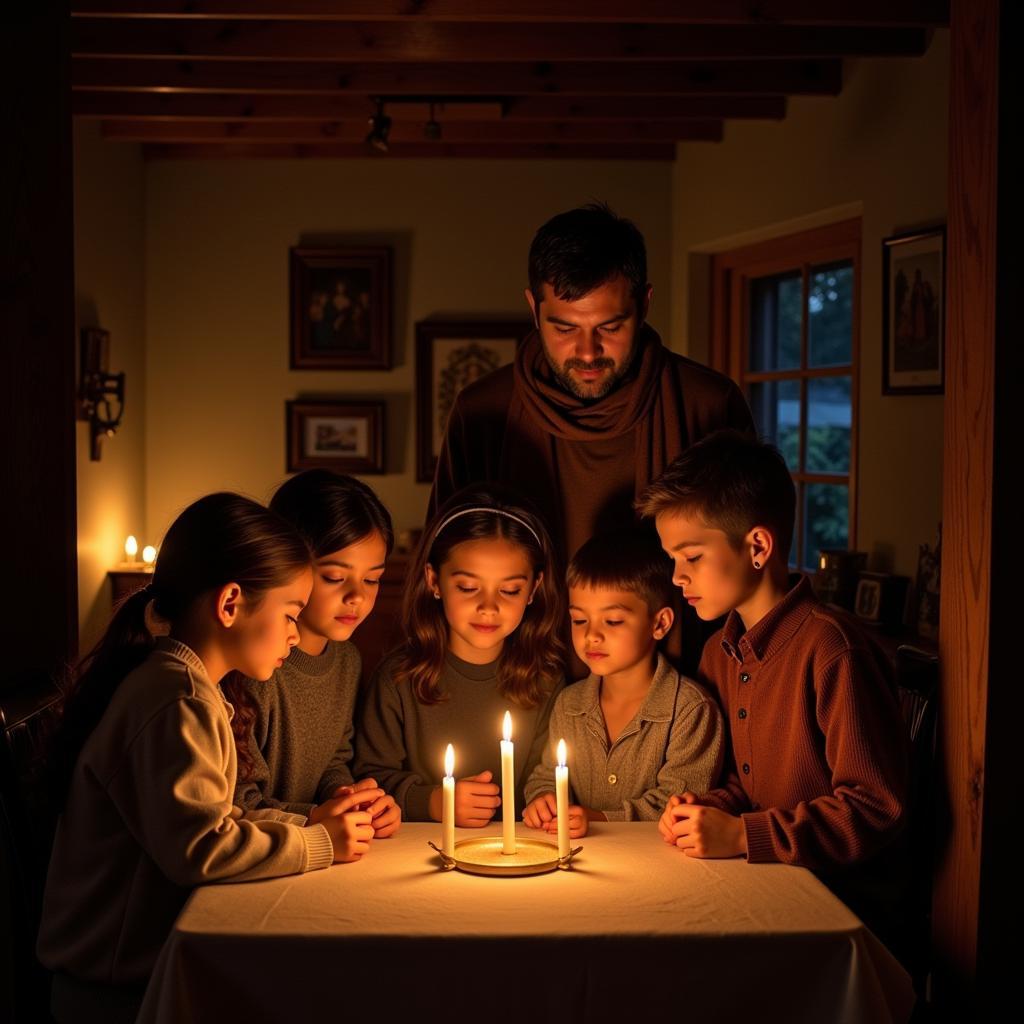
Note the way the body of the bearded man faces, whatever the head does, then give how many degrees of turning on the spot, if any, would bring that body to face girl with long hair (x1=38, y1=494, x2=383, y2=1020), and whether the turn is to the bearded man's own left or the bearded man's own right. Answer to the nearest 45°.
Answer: approximately 45° to the bearded man's own right

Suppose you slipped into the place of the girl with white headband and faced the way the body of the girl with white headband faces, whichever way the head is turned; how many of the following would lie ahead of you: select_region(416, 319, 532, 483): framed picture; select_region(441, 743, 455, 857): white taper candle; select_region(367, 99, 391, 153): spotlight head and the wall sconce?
1

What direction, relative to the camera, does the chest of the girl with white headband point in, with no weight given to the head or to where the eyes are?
toward the camera

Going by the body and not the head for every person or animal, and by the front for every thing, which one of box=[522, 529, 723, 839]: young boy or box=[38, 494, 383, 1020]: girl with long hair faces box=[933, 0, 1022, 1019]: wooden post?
the girl with long hair

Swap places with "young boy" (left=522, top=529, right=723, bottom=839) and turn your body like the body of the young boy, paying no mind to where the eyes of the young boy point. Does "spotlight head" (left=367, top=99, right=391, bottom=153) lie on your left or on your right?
on your right

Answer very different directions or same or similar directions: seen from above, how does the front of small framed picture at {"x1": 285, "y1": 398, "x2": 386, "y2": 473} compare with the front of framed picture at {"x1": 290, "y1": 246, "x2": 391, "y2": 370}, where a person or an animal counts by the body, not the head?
same or similar directions

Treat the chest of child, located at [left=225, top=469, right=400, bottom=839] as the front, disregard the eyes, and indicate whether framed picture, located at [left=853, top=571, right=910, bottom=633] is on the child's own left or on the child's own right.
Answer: on the child's own left

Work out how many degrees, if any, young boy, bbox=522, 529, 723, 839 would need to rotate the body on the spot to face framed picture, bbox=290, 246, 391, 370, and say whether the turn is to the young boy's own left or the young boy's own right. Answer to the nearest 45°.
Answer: approximately 135° to the young boy's own right

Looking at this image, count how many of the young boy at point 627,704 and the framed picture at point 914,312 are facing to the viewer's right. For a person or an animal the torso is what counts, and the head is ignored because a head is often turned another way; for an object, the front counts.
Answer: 0

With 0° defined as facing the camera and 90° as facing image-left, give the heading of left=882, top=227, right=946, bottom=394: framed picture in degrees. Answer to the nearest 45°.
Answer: approximately 45°

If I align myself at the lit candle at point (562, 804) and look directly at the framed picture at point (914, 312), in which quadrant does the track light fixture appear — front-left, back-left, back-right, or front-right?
front-left

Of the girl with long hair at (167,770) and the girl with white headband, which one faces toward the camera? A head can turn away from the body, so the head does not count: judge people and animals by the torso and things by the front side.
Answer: the girl with white headband

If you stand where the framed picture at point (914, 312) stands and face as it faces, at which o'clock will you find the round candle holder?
The round candle holder is roughly at 11 o'clock from the framed picture.

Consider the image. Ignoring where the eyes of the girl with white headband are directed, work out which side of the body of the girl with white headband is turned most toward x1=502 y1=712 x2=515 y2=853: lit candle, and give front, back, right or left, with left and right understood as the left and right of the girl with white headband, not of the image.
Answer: front

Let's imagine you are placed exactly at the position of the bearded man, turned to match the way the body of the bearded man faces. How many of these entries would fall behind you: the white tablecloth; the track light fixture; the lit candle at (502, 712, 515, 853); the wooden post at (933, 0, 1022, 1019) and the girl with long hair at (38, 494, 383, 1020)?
1
